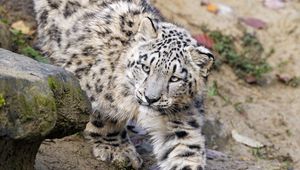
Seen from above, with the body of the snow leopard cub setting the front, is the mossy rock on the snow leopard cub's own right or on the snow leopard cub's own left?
on the snow leopard cub's own right

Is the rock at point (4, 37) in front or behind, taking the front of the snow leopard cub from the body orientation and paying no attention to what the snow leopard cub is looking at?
behind

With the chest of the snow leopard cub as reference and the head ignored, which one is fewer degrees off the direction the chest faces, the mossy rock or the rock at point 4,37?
the mossy rock

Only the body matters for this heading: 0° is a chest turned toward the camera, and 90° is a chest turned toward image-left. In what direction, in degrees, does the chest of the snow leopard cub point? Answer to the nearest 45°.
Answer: approximately 315°

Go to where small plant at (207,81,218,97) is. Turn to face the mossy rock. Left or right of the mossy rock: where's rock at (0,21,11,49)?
right

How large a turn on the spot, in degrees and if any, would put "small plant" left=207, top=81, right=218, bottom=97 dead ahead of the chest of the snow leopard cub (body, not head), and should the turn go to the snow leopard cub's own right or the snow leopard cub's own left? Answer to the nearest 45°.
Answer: approximately 90° to the snow leopard cub's own left
